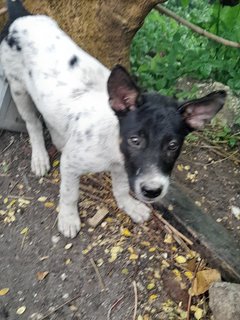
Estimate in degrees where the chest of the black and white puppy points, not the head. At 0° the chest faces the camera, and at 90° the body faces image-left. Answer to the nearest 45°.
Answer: approximately 315°

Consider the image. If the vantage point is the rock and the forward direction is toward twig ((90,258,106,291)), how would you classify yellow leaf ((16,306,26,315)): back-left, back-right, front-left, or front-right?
front-left

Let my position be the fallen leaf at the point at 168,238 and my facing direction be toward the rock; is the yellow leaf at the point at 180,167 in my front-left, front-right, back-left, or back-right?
back-left

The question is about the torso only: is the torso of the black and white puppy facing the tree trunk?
no

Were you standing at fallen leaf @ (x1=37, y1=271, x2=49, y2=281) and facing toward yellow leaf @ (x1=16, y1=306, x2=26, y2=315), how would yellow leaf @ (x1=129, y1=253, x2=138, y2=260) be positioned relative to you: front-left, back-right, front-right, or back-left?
back-left

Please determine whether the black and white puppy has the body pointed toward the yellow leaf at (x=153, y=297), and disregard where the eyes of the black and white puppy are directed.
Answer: yes

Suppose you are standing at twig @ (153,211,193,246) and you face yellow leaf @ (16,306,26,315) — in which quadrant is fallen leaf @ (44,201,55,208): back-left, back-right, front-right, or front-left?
front-right

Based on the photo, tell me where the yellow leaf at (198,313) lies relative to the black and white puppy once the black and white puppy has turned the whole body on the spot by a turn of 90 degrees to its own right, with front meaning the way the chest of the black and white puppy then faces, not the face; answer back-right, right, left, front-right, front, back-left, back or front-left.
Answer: left

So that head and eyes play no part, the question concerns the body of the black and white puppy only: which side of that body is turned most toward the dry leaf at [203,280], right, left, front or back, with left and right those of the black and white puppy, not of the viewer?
front

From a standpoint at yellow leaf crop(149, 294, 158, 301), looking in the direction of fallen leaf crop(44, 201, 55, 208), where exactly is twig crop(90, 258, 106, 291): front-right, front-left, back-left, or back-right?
front-left

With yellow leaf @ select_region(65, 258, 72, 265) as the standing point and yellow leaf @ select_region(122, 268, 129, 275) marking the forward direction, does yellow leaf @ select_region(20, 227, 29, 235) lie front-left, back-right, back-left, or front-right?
back-left

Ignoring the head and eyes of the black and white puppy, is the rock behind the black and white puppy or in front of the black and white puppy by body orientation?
in front

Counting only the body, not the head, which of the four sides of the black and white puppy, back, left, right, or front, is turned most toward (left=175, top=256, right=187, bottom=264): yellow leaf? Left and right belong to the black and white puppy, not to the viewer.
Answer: front

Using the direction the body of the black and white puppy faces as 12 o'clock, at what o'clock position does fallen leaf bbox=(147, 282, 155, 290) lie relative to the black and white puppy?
The fallen leaf is roughly at 12 o'clock from the black and white puppy.
